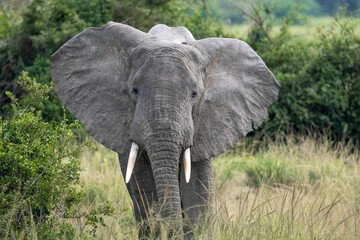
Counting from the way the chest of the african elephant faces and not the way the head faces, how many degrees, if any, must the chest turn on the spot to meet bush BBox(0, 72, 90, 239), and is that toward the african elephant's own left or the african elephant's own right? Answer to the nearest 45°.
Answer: approximately 90° to the african elephant's own right

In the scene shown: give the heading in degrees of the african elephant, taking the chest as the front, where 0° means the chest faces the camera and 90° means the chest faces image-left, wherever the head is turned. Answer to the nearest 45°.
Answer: approximately 0°
